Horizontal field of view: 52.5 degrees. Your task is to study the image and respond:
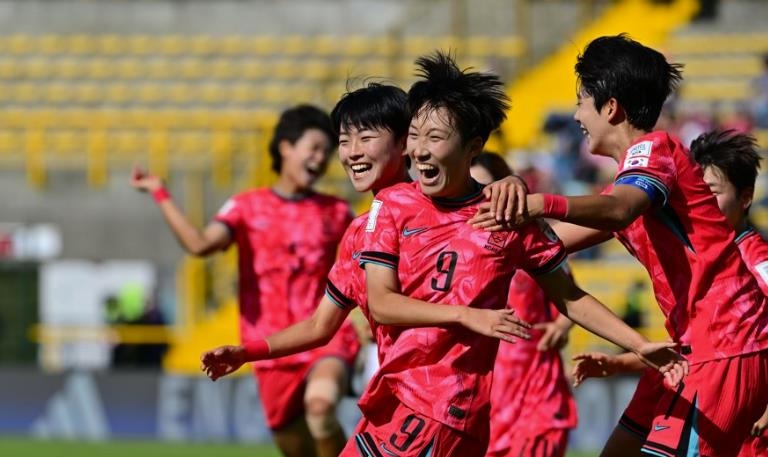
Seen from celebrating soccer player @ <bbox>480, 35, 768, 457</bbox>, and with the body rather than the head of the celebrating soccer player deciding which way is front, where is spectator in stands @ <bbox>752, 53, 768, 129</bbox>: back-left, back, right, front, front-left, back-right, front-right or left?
right

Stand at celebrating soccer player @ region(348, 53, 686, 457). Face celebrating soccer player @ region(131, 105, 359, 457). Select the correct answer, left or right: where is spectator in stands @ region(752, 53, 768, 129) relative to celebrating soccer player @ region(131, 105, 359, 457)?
right

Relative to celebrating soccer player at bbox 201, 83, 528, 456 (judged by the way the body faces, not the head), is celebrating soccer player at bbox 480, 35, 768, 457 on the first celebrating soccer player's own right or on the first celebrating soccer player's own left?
on the first celebrating soccer player's own left

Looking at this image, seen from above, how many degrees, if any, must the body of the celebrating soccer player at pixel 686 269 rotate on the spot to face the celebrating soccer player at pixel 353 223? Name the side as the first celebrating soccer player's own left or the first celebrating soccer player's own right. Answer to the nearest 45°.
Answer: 0° — they already face them

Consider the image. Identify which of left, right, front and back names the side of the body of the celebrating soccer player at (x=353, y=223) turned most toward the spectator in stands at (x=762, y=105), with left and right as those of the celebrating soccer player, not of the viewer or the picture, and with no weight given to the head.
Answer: back

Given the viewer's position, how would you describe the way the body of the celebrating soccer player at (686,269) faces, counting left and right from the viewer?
facing to the left of the viewer

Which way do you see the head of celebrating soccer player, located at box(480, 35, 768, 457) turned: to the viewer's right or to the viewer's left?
to the viewer's left
